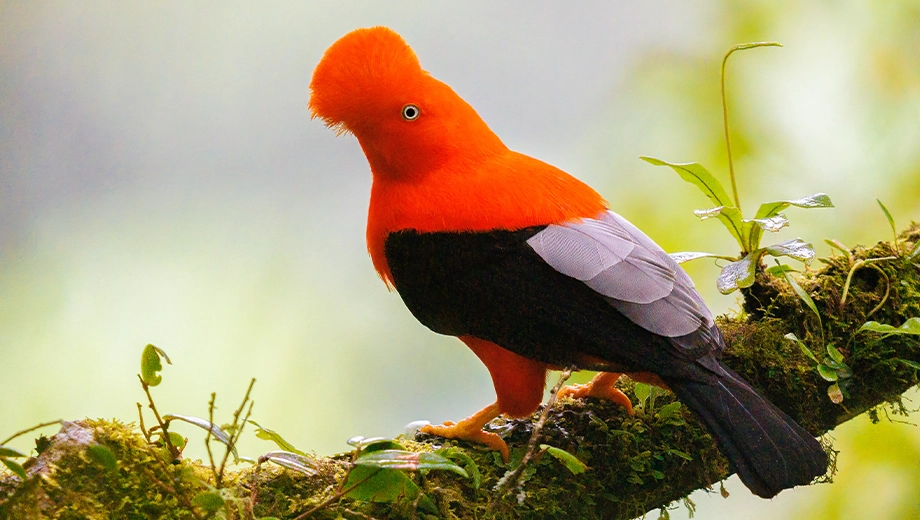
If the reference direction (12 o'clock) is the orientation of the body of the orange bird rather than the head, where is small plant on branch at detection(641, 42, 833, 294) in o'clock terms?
The small plant on branch is roughly at 5 o'clock from the orange bird.

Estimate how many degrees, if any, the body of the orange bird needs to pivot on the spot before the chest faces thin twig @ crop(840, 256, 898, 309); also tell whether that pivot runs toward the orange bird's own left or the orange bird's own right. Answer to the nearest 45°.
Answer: approximately 135° to the orange bird's own right

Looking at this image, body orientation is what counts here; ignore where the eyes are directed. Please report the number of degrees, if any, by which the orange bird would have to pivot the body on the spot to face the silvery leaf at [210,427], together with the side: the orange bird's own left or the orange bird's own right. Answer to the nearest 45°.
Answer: approximately 45° to the orange bird's own left

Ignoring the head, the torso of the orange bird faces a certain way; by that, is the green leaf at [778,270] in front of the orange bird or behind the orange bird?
behind

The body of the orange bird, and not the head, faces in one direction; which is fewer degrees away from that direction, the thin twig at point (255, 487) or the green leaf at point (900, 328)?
the thin twig

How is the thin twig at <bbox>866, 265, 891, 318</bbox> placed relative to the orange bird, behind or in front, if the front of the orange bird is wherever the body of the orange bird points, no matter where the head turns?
behind

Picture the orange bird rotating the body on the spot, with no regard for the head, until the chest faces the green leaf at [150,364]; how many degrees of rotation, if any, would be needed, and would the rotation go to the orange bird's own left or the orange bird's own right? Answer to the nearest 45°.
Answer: approximately 45° to the orange bird's own left

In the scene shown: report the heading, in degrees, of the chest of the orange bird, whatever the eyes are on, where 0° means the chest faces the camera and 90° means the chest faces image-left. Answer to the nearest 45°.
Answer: approximately 90°

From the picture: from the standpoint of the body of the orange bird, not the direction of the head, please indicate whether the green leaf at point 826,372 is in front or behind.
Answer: behind
